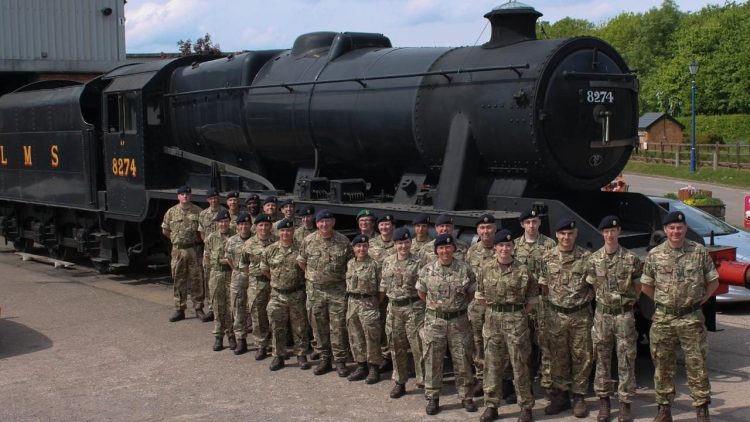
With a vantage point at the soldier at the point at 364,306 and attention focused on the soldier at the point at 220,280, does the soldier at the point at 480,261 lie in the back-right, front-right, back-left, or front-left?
back-right

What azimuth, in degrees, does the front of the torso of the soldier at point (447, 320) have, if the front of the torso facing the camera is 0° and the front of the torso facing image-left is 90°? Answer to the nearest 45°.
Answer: approximately 0°

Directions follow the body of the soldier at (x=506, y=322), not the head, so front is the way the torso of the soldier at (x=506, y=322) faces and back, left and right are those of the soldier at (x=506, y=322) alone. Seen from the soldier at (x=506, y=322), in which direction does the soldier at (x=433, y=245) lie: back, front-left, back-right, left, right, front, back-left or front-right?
back-right

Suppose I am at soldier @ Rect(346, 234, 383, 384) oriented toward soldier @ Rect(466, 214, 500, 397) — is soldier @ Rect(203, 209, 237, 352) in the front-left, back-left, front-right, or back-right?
back-left

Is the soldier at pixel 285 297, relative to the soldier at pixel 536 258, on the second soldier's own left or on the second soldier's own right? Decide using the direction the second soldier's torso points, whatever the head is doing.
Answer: on the second soldier's own right

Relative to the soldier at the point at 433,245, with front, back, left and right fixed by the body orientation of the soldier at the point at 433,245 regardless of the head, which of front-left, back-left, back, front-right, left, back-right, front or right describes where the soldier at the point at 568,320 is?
front-left

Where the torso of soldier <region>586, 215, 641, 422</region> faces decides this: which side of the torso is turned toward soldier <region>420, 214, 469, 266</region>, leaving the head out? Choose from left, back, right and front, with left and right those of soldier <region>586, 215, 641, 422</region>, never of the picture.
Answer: right

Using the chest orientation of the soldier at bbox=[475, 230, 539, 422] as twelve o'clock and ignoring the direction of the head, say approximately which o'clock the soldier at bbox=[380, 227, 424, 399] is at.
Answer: the soldier at bbox=[380, 227, 424, 399] is roughly at 4 o'clock from the soldier at bbox=[475, 230, 539, 422].

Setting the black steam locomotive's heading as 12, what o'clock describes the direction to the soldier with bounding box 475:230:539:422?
The soldier is roughly at 1 o'clock from the black steam locomotive.
